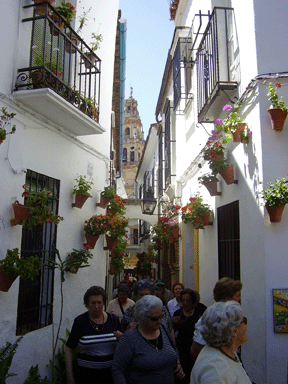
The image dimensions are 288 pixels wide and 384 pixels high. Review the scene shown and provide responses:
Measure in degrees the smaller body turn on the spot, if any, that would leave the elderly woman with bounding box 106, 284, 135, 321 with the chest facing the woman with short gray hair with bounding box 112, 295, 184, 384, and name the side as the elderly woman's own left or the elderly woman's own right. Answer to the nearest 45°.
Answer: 0° — they already face them

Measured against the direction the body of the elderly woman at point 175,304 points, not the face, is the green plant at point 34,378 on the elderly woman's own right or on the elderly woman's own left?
on the elderly woman's own right

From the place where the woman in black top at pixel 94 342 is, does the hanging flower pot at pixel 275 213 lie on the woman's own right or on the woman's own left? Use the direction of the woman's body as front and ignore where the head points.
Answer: on the woman's own left

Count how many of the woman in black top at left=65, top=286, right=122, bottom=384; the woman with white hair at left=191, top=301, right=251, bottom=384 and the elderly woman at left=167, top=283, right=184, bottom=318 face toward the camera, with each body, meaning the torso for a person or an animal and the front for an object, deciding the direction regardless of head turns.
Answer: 2

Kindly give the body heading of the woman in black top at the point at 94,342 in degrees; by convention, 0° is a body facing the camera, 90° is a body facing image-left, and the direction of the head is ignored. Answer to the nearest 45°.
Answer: approximately 0°

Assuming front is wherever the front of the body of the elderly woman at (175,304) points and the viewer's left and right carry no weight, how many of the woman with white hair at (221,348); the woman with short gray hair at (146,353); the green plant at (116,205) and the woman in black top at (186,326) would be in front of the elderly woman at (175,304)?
3

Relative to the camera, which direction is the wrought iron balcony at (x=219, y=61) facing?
to the viewer's left
